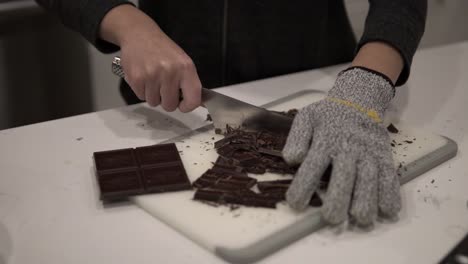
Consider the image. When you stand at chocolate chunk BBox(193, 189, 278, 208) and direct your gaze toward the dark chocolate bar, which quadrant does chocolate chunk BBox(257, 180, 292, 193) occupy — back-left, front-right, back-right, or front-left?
back-right

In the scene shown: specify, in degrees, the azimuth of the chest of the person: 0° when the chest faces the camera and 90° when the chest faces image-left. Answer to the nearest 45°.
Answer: approximately 0°
